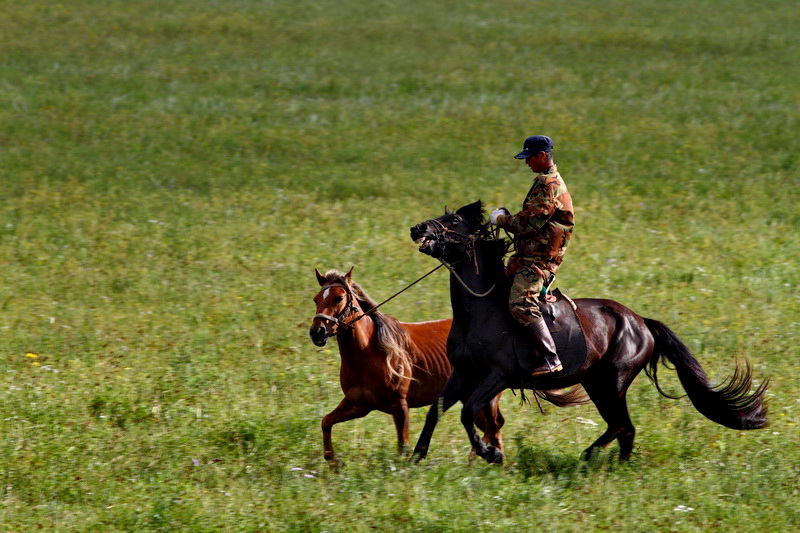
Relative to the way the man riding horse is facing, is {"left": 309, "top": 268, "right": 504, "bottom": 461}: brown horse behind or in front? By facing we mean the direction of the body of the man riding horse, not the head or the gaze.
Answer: in front

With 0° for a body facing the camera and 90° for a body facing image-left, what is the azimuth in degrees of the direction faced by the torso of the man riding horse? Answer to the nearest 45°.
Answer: approximately 90°

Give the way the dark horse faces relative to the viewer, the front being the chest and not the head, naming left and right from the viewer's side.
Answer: facing to the left of the viewer

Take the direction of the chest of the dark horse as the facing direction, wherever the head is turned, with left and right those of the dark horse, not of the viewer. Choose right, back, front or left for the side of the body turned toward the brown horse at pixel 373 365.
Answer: front

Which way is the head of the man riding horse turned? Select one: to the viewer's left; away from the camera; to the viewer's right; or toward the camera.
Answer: to the viewer's left
